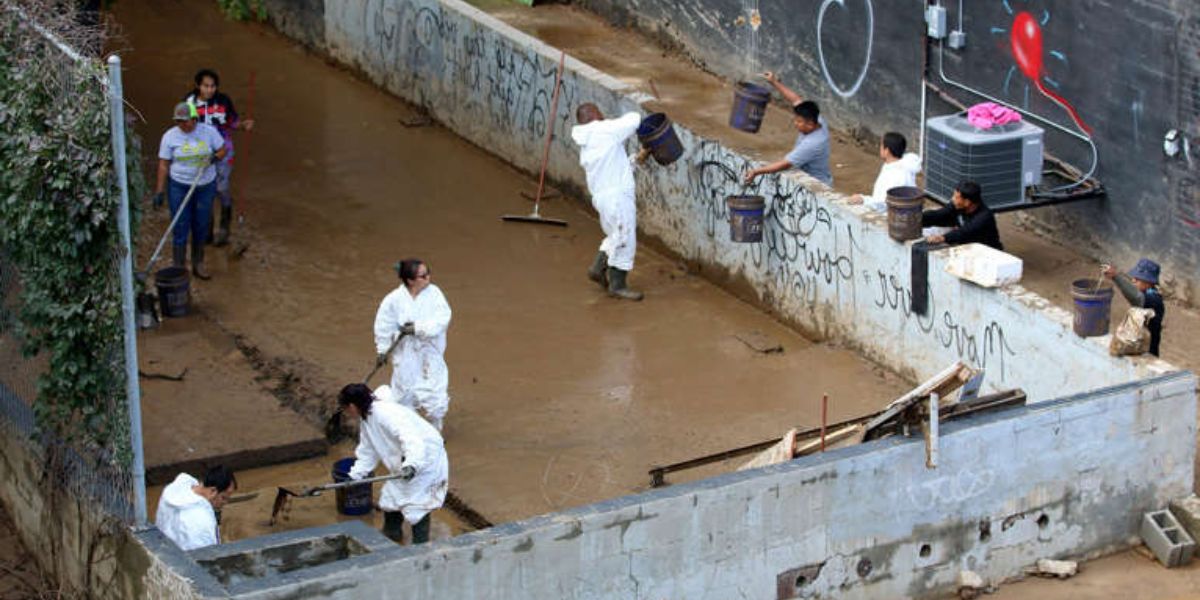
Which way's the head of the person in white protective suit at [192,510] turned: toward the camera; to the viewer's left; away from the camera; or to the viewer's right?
to the viewer's right

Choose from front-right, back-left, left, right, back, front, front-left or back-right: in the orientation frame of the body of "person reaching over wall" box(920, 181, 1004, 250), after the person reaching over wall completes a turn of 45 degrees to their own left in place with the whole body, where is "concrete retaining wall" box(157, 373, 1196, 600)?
front

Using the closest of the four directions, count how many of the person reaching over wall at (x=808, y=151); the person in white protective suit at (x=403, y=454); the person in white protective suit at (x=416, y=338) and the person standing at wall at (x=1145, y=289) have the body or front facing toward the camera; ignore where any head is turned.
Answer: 1

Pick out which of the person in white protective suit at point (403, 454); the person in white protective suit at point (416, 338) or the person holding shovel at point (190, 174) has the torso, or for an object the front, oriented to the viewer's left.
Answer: the person in white protective suit at point (403, 454)

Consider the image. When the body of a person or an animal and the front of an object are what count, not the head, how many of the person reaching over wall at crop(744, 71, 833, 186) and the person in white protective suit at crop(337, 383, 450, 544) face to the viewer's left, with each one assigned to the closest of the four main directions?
2

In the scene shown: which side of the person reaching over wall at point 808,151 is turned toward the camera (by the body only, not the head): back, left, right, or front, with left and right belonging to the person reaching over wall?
left

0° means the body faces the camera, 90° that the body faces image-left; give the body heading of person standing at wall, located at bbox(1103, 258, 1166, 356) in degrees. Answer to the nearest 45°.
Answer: approximately 90°

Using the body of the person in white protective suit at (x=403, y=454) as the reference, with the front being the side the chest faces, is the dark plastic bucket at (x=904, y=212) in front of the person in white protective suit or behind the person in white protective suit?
behind

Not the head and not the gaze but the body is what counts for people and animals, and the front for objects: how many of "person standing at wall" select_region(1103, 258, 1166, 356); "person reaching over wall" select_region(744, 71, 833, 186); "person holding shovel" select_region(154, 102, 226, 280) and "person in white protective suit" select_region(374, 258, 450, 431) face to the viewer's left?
2

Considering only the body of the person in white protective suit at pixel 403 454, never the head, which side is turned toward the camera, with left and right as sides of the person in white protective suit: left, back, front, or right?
left

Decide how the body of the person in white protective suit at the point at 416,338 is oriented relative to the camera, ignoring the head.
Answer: toward the camera

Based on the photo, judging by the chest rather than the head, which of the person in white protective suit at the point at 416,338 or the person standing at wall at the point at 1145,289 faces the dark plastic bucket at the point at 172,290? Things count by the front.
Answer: the person standing at wall

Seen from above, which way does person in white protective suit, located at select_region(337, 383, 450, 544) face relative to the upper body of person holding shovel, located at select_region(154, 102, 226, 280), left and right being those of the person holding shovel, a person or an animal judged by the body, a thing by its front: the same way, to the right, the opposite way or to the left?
to the right

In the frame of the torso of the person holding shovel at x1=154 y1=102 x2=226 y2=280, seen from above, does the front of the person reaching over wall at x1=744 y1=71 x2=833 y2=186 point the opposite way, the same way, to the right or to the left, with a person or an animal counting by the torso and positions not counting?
to the right

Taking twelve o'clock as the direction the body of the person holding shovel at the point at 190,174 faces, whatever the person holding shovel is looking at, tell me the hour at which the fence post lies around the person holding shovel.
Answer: The fence post is roughly at 12 o'clock from the person holding shovel.

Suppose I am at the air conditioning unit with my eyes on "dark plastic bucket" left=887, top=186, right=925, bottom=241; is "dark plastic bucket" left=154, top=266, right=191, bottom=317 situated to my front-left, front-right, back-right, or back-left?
front-right
